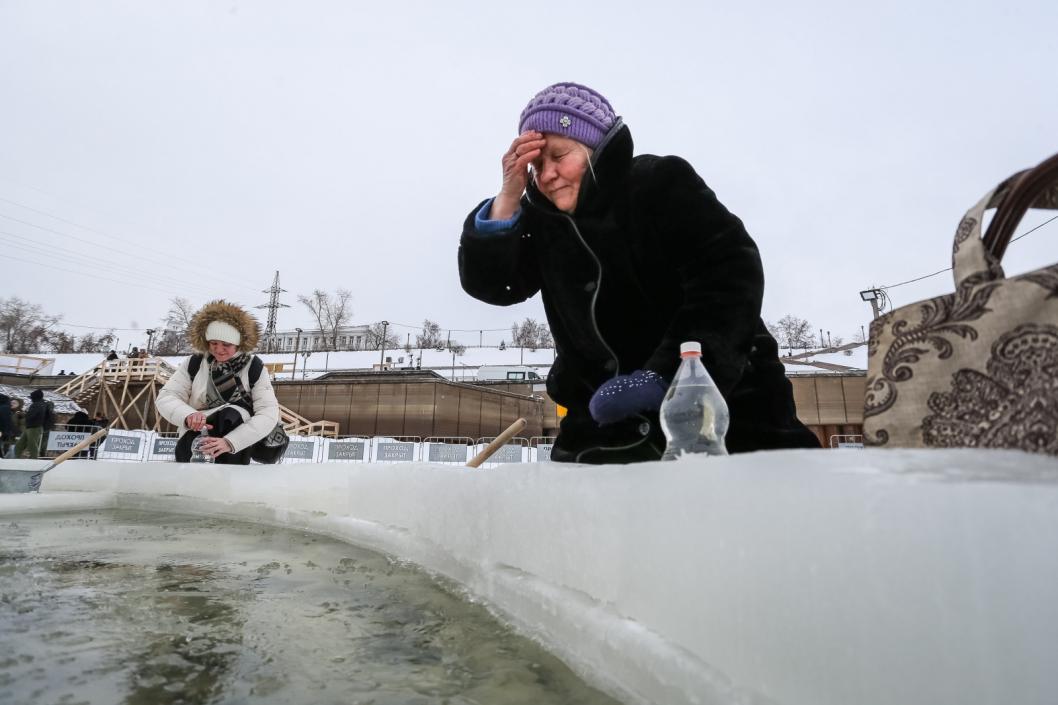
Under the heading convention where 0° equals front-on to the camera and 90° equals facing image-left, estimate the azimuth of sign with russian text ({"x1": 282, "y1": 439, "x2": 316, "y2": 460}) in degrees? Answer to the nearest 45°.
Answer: approximately 0°

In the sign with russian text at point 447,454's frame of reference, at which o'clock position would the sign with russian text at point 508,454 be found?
the sign with russian text at point 508,454 is roughly at 9 o'clock from the sign with russian text at point 447,454.

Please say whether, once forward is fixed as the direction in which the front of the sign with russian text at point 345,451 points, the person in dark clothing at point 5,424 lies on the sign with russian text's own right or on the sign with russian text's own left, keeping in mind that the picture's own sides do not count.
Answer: on the sign with russian text's own right

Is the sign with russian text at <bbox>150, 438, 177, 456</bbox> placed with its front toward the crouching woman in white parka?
yes

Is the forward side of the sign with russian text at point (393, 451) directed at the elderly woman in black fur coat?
yes

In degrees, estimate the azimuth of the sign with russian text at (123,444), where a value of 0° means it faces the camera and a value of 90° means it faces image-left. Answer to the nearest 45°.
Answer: approximately 0°

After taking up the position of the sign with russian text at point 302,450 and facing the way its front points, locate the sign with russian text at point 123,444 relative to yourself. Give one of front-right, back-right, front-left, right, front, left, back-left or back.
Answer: right

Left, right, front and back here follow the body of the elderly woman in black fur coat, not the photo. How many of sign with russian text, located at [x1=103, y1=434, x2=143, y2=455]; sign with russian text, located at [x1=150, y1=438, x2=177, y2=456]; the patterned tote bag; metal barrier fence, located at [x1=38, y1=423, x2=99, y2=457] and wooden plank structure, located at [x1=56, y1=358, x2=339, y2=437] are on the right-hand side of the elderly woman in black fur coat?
4

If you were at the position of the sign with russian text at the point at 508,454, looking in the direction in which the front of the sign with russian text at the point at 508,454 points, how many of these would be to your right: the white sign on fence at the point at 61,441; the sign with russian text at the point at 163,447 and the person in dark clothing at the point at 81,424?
3

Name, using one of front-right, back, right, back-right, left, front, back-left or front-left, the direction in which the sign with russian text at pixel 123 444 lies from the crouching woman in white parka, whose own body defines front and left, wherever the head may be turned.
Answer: back

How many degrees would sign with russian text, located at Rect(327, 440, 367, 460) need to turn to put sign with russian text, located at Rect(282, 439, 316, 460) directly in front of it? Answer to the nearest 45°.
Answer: approximately 90° to its right
